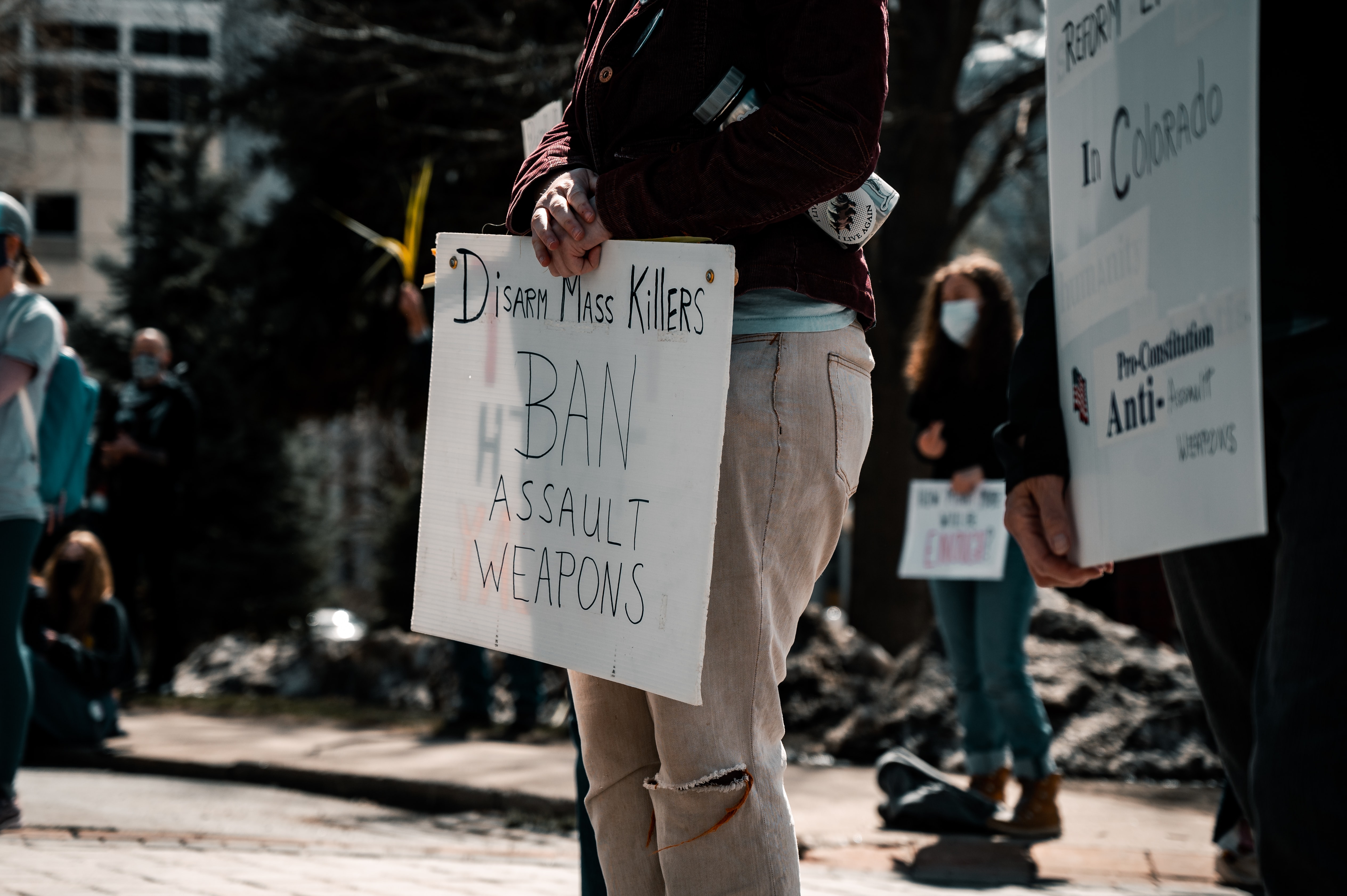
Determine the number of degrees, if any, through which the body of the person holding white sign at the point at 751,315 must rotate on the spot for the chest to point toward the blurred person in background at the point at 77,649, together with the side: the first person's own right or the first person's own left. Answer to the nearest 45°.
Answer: approximately 90° to the first person's own right

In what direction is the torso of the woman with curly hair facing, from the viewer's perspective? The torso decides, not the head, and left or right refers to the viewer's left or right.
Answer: facing the viewer and to the left of the viewer

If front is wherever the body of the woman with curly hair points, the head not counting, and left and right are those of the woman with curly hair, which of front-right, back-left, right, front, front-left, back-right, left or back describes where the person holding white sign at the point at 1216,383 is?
front-left

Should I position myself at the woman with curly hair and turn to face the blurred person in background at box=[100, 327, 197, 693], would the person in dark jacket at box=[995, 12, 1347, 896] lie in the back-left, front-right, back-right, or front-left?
back-left

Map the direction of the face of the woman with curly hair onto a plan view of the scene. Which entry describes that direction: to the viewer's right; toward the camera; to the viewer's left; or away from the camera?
toward the camera

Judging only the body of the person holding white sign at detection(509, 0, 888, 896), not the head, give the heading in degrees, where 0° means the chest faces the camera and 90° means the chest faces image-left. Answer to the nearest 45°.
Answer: approximately 45°

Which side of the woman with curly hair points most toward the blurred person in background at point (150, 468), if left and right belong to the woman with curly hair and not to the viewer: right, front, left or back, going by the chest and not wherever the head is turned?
right

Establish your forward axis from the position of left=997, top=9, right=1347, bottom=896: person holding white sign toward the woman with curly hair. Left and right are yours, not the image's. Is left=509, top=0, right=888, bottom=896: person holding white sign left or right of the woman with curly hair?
left
